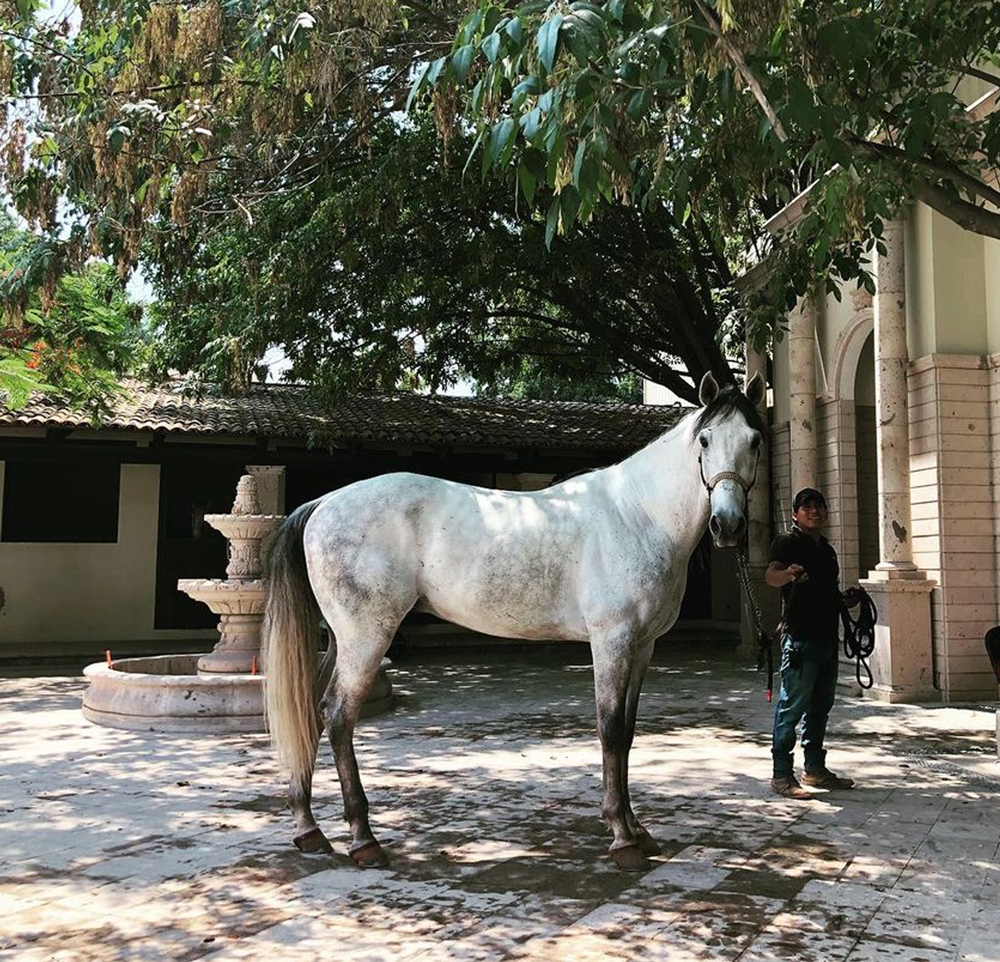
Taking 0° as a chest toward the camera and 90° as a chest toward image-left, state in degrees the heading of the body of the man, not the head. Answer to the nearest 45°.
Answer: approximately 315°

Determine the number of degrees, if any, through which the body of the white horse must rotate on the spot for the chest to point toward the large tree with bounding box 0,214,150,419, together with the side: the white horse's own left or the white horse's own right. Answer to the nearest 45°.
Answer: approximately 135° to the white horse's own left

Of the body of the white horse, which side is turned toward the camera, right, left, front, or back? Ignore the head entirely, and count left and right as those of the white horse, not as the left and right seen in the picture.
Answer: right

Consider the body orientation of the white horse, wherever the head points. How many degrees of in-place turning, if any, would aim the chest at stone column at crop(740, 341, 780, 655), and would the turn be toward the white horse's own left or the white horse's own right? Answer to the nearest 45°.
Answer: approximately 90° to the white horse's own left

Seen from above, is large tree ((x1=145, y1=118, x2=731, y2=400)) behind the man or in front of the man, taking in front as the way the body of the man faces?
behind
